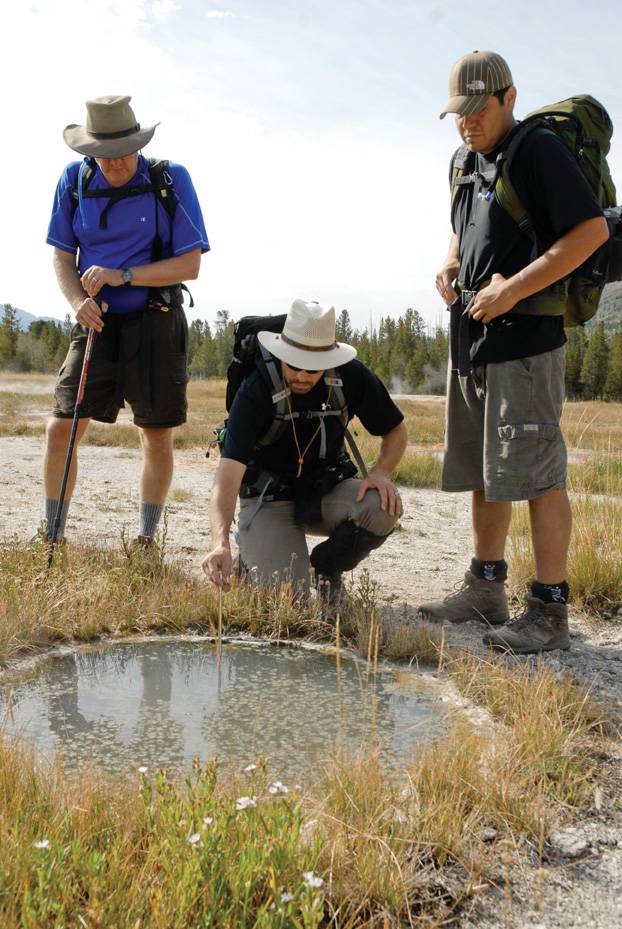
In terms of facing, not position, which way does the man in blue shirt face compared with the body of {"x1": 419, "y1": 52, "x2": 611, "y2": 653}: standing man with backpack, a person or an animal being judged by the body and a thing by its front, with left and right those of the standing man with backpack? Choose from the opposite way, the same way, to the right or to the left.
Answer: to the left

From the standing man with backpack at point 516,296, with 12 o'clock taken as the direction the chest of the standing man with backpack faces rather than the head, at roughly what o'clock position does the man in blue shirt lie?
The man in blue shirt is roughly at 2 o'clock from the standing man with backpack.

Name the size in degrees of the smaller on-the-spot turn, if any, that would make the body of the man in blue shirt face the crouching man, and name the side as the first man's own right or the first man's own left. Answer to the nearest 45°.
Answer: approximately 45° to the first man's own left

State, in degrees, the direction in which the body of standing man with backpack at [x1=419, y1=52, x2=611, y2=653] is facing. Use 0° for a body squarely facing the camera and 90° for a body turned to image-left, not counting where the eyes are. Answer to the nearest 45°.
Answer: approximately 45°

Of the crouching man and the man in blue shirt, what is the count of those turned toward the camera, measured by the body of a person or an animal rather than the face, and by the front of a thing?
2

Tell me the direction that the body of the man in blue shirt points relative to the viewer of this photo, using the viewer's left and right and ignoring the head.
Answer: facing the viewer

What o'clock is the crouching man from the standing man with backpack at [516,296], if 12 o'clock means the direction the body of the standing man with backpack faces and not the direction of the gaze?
The crouching man is roughly at 2 o'clock from the standing man with backpack.

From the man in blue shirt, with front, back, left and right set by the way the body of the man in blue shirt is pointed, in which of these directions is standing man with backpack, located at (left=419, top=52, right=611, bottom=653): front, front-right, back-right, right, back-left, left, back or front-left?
front-left

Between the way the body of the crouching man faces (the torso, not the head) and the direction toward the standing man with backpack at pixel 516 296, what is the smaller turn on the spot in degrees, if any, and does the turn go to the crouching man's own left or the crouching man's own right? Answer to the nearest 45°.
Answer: approximately 45° to the crouching man's own left

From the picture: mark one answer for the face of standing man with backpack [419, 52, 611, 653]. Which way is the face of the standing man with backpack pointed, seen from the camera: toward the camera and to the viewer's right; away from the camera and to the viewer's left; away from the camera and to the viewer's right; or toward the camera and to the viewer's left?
toward the camera and to the viewer's left
